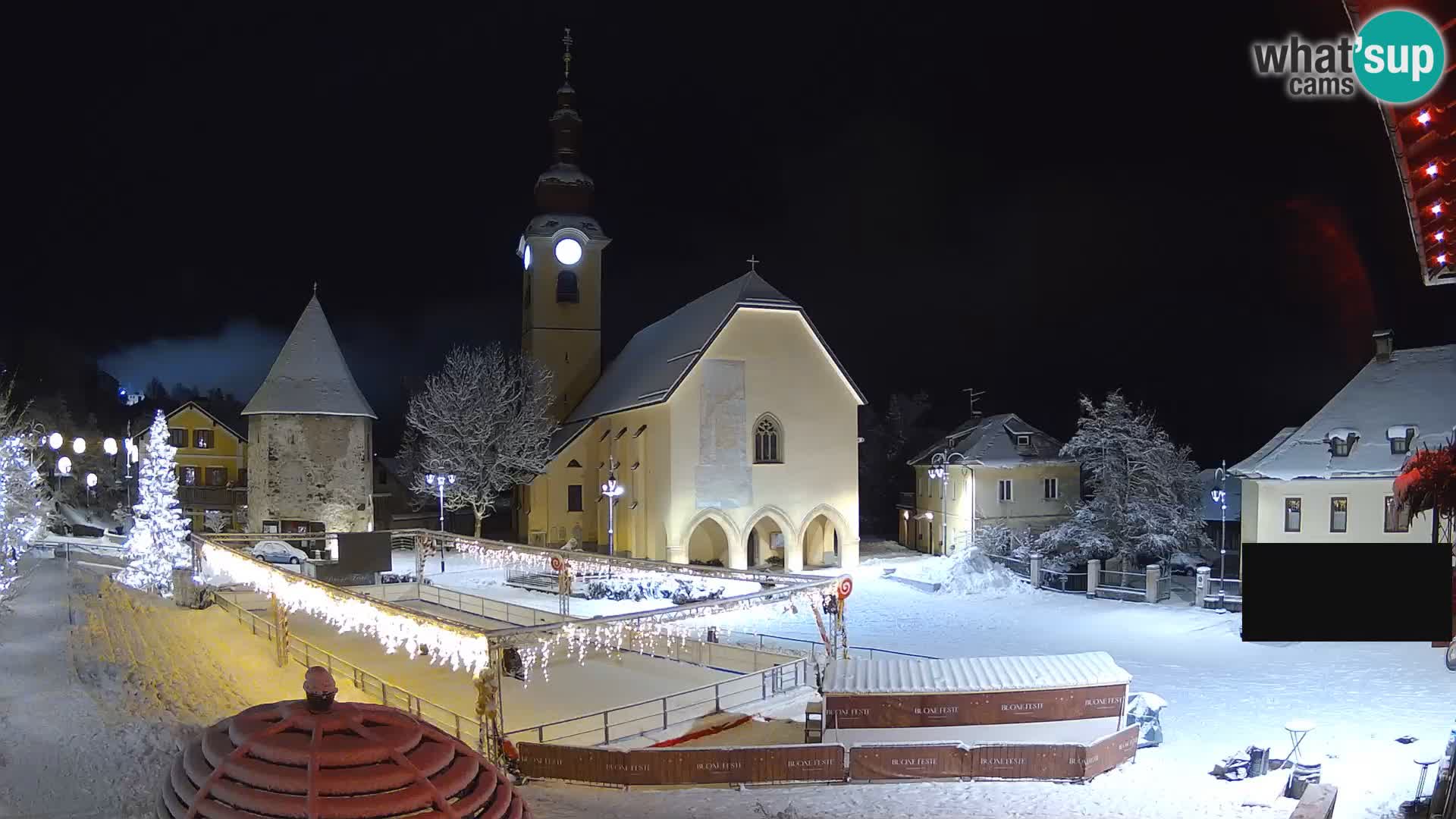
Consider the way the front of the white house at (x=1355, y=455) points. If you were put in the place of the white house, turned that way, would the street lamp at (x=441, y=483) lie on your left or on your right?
on your right

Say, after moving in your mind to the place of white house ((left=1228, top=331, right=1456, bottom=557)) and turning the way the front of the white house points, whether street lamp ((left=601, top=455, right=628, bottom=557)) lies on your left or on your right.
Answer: on your right

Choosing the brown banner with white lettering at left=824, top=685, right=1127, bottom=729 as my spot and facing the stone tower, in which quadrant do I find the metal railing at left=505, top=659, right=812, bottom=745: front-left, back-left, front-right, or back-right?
front-left

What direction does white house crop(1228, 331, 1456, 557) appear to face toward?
toward the camera

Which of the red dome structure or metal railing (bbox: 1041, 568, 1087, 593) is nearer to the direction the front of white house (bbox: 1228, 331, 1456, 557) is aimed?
the red dome structure

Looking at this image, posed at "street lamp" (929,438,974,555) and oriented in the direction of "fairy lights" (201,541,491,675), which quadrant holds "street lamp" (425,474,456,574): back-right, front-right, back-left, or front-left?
front-right
